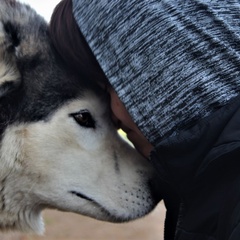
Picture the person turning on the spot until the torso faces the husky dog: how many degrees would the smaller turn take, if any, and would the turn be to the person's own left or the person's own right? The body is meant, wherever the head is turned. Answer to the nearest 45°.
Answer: approximately 45° to the person's own right

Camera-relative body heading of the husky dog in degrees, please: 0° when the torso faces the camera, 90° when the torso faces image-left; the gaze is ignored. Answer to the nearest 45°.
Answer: approximately 270°

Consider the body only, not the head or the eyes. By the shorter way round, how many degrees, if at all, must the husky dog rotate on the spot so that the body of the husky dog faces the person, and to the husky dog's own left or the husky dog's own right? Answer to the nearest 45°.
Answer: approximately 45° to the husky dog's own right

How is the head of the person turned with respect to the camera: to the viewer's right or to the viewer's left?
to the viewer's left

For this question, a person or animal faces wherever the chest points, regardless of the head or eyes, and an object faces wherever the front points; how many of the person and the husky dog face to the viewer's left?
1

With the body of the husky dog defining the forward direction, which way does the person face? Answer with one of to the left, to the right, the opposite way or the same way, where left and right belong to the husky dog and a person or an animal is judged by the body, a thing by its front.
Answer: the opposite way

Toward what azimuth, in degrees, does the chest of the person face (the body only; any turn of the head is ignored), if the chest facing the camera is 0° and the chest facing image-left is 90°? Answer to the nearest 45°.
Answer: approximately 90°
